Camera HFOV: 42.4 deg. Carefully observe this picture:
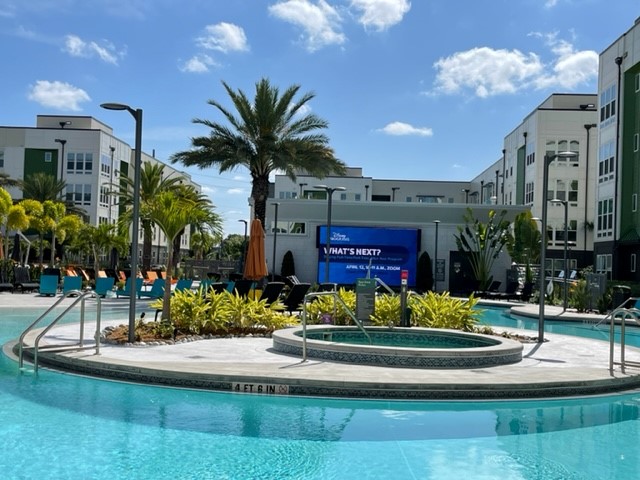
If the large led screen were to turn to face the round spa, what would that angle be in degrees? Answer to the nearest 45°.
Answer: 0° — it already faces it

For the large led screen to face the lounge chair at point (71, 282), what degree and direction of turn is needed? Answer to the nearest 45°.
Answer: approximately 45° to its right

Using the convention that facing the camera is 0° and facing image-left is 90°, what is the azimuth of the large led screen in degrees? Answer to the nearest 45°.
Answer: approximately 0°

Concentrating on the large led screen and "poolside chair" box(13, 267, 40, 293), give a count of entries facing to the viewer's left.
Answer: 0

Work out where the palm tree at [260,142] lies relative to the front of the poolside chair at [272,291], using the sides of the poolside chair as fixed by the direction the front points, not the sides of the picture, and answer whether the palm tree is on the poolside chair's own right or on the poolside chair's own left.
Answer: on the poolside chair's own right

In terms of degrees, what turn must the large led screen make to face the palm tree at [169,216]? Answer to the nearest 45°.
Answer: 0° — it already faces it

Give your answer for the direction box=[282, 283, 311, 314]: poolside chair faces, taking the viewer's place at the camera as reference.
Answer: facing the viewer and to the left of the viewer

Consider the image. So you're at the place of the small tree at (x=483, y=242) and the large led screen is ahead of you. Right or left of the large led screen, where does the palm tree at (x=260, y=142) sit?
left

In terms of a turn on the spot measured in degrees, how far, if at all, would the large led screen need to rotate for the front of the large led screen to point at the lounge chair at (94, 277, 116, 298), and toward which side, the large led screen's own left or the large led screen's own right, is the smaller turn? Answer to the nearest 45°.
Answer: approximately 45° to the large led screen's own right

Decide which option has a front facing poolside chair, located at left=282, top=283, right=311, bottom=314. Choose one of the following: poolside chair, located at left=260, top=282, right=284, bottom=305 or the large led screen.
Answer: the large led screen

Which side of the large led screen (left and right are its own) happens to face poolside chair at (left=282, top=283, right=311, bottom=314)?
front
